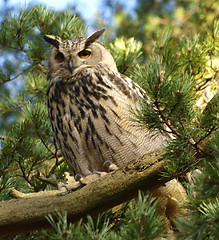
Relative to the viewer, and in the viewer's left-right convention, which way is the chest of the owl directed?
facing the viewer and to the left of the viewer
